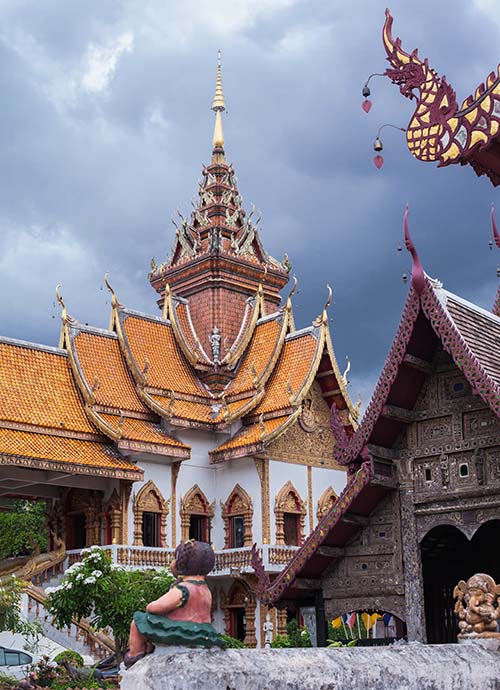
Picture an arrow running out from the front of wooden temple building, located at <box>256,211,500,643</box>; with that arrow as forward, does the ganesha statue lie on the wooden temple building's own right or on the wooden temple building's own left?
on the wooden temple building's own left

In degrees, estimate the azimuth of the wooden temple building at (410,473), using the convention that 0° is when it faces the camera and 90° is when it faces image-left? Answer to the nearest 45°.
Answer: approximately 45°

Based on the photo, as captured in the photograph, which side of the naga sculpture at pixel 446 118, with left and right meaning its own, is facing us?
left

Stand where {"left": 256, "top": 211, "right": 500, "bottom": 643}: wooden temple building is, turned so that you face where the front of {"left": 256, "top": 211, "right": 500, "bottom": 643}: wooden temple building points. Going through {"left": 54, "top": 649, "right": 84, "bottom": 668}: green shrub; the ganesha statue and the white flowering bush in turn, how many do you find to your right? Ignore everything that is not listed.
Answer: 2

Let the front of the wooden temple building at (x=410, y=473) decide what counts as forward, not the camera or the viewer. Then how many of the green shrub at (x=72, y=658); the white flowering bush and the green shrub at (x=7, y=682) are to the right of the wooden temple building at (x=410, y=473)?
3
